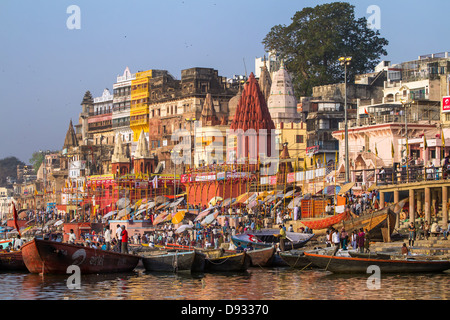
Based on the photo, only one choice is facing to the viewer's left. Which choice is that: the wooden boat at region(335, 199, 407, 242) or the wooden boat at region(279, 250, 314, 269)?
the wooden boat at region(279, 250, 314, 269)

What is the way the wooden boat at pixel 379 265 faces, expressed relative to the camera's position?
facing to the left of the viewer

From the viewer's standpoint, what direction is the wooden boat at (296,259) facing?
to the viewer's left

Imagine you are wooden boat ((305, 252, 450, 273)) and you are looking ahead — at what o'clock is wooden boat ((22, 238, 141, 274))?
wooden boat ((22, 238, 141, 274)) is roughly at 12 o'clock from wooden boat ((305, 252, 450, 273)).

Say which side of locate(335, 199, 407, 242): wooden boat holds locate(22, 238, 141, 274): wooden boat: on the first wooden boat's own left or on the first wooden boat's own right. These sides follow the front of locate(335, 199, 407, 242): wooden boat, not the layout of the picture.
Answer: on the first wooden boat's own right

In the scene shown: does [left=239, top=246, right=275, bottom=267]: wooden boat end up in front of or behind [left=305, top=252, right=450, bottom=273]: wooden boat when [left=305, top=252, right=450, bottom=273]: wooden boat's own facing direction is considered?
in front

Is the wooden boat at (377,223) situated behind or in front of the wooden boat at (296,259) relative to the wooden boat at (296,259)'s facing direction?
behind

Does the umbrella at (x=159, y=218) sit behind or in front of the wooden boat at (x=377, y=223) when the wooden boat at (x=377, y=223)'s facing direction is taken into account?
behind

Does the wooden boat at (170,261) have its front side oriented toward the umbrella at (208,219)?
no

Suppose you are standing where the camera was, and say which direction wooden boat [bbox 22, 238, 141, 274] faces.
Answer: facing the viewer and to the left of the viewer

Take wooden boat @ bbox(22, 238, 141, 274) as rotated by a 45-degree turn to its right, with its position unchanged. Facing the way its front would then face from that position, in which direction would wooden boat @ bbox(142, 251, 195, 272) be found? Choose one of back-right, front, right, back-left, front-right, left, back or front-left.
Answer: back

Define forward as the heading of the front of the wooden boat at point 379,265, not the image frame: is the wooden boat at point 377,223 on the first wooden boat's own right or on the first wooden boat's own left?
on the first wooden boat's own right

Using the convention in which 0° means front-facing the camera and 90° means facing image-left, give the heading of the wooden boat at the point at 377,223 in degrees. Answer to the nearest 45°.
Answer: approximately 315°

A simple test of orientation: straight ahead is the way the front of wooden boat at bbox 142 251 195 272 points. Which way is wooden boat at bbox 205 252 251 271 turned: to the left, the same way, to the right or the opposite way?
the same way

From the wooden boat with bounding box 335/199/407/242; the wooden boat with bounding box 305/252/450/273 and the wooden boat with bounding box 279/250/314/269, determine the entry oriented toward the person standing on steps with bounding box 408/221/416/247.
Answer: the wooden boat with bounding box 335/199/407/242

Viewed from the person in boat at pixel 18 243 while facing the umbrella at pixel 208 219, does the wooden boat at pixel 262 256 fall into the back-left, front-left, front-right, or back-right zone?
front-right

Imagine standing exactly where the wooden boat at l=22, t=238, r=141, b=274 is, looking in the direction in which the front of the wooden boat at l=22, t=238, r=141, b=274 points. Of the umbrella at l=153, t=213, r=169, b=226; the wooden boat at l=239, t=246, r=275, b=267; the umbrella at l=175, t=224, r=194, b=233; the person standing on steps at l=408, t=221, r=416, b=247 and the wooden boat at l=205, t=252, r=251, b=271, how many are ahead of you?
0
